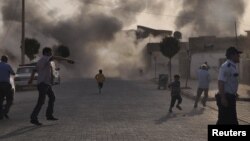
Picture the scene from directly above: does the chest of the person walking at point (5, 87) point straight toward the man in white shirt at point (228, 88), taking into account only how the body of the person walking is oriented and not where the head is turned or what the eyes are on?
no

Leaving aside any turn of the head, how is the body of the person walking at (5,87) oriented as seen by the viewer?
away from the camera
